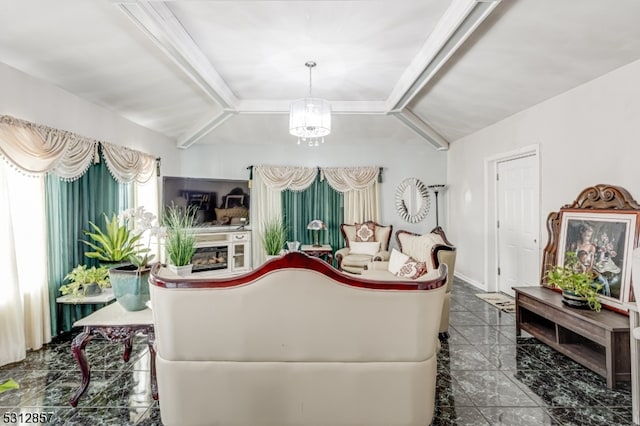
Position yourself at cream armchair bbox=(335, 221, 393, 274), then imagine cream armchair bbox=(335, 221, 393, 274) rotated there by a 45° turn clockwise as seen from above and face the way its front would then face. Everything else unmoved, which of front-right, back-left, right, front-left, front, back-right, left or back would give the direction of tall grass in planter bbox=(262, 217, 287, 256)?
front

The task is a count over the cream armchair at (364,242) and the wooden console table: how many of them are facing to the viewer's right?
0

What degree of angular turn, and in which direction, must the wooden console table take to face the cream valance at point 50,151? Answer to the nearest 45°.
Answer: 0° — it already faces it

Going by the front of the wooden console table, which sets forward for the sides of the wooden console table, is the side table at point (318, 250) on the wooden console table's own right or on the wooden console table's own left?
on the wooden console table's own right

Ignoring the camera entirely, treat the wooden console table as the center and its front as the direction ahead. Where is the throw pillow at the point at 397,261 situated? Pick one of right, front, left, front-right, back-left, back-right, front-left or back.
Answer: front-right

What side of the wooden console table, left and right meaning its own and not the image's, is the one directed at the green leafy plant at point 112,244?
front

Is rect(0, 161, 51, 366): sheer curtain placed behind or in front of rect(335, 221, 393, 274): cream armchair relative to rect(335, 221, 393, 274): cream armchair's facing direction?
in front

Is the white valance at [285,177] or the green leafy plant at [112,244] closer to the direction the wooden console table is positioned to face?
the green leafy plant

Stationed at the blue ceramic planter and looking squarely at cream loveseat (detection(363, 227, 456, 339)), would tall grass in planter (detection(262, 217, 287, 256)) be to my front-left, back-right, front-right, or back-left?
front-left

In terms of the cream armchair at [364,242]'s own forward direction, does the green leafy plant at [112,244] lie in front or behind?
in front

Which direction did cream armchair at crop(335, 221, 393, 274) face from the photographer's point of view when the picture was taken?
facing the viewer and to the left of the viewer

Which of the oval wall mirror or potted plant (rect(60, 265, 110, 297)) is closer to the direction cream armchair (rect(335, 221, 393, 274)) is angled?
the potted plant
